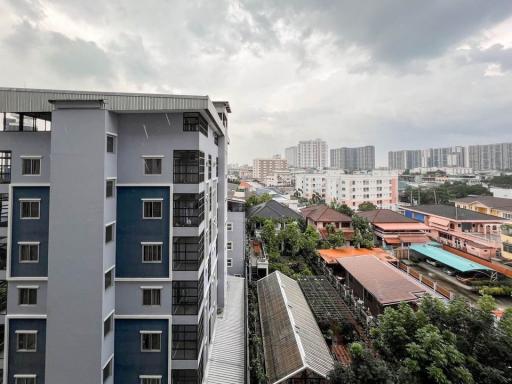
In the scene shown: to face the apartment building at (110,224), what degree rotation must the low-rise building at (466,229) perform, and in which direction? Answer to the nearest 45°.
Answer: approximately 45° to its left

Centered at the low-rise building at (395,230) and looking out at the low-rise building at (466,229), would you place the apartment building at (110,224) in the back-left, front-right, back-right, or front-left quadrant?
back-right

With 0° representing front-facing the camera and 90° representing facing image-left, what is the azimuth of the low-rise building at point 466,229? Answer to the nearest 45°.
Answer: approximately 45°

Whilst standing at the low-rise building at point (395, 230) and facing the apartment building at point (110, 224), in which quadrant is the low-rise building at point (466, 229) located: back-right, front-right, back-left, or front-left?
back-left
